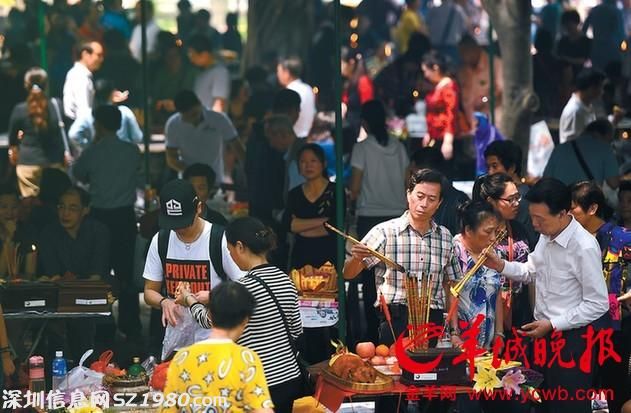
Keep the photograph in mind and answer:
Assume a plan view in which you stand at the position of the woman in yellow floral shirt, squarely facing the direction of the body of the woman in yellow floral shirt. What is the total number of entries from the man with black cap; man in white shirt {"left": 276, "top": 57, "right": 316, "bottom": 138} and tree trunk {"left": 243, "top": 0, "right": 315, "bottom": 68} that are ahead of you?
3

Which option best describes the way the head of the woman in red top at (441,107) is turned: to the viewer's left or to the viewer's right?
to the viewer's left

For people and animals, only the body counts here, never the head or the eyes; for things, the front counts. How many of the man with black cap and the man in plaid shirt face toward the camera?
2

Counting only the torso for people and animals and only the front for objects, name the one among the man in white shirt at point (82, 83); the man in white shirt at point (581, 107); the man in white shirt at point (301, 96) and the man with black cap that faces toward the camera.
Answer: the man with black cap

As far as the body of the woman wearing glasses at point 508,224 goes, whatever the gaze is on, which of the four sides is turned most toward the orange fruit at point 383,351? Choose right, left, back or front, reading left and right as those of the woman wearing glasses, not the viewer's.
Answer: right

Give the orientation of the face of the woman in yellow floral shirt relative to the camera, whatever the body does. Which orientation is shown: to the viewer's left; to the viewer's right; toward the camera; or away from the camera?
away from the camera

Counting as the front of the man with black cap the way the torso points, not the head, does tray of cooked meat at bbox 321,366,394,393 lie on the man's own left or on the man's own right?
on the man's own left

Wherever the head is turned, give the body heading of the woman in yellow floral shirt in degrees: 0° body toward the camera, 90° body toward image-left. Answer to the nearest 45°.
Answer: approximately 180°
